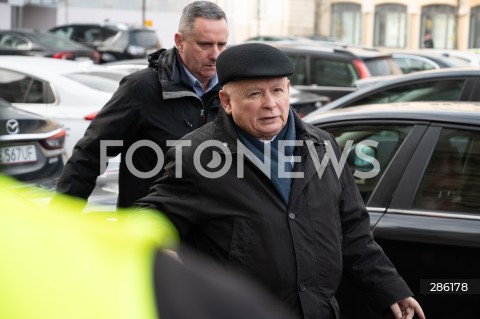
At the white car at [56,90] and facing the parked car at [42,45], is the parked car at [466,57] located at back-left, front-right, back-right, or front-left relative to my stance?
front-right

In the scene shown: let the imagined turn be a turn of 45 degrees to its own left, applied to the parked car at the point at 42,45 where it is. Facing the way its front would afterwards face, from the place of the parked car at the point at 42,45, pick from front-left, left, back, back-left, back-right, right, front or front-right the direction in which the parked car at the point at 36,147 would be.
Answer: left

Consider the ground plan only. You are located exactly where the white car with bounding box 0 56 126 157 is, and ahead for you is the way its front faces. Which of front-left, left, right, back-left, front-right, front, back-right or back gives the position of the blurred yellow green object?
back-left

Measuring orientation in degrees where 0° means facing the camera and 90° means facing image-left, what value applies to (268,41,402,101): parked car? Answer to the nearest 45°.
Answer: approximately 135°

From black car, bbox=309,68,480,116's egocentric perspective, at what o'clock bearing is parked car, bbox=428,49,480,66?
The parked car is roughly at 3 o'clock from the black car.

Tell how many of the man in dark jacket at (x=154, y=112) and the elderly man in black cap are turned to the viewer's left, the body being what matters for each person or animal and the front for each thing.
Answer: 0

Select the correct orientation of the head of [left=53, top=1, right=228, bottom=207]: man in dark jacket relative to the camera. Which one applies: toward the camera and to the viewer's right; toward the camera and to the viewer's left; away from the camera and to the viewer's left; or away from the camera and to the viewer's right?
toward the camera and to the viewer's right

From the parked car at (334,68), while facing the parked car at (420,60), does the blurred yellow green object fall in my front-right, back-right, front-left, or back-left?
back-right

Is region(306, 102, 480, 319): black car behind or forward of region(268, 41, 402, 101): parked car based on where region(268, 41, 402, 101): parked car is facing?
behind

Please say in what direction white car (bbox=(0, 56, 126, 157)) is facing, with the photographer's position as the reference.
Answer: facing away from the viewer and to the left of the viewer

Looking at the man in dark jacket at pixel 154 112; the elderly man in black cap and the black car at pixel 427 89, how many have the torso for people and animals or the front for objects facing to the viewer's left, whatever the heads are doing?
1
